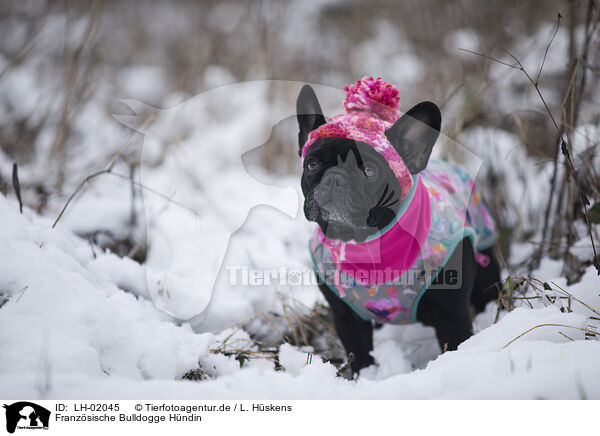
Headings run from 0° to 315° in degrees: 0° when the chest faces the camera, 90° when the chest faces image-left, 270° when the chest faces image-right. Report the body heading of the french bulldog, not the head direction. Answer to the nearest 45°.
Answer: approximately 45°
